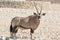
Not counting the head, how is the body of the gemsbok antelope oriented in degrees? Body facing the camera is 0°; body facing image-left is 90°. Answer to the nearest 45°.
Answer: approximately 270°
